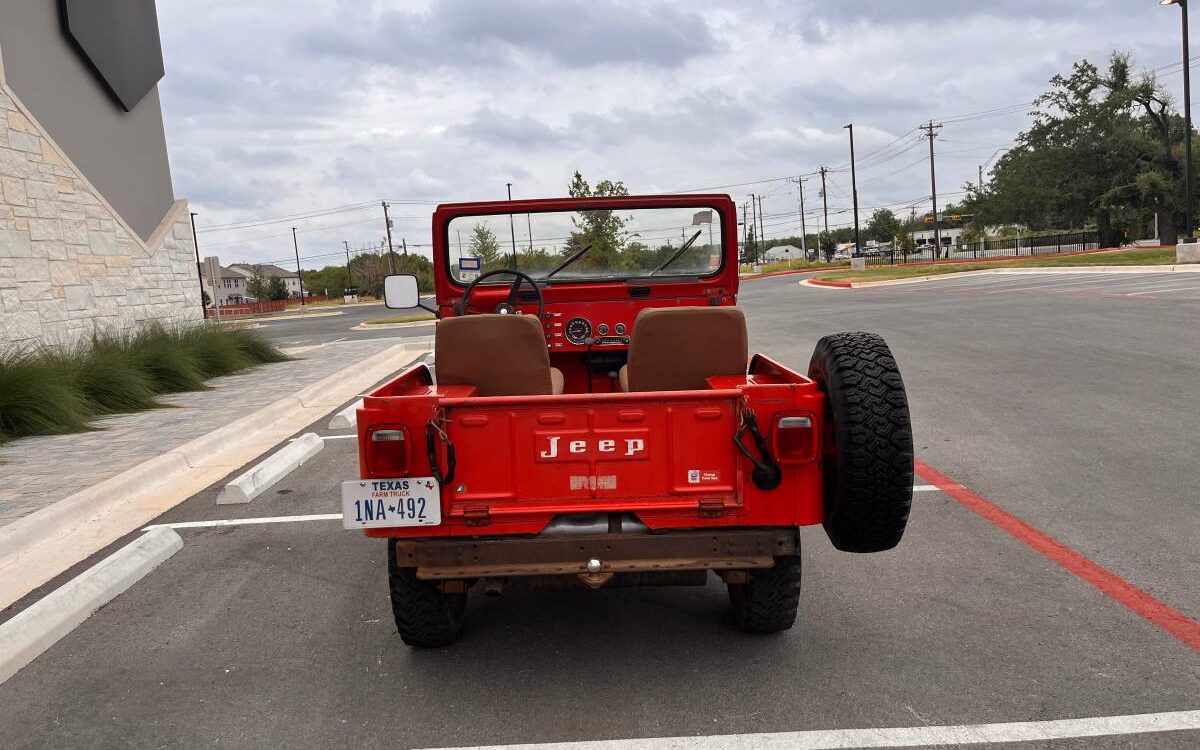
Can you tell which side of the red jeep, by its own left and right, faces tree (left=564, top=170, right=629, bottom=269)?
front

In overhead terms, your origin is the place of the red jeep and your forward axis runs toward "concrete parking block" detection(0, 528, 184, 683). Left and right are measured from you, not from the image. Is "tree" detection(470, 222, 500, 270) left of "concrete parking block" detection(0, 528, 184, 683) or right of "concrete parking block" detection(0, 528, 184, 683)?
right

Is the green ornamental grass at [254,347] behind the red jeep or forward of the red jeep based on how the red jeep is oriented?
forward

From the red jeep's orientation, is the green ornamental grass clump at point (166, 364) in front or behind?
in front

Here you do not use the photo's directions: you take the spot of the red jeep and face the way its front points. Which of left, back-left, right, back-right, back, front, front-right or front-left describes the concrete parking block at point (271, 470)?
front-left

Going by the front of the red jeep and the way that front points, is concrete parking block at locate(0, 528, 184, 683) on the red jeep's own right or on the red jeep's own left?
on the red jeep's own left

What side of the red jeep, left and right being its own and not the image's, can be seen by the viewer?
back
